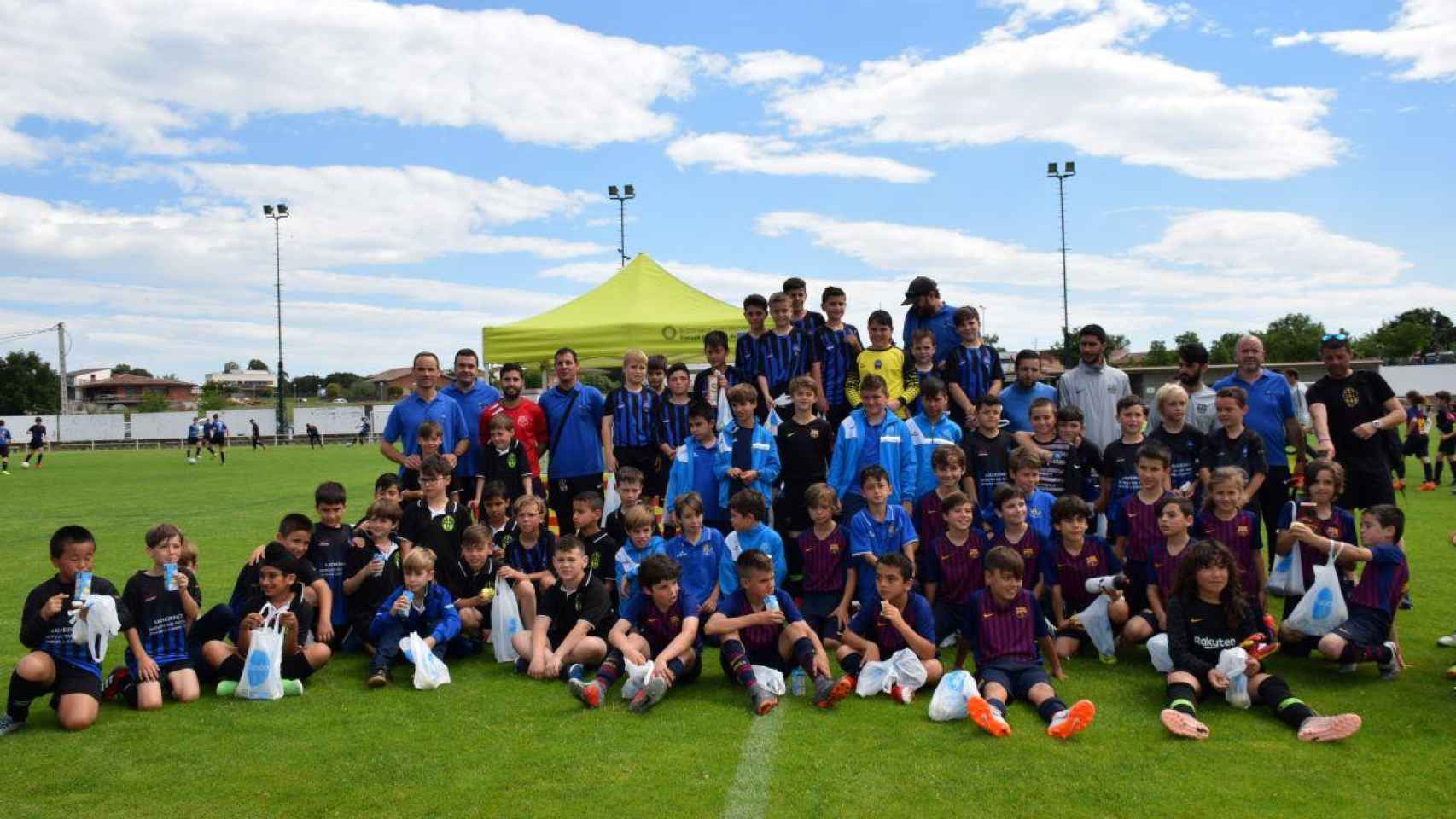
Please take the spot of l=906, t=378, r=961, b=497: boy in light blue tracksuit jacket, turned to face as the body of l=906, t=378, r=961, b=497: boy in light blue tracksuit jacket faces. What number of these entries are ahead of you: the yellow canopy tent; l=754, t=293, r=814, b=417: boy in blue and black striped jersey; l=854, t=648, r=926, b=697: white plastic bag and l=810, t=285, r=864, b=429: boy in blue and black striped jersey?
1

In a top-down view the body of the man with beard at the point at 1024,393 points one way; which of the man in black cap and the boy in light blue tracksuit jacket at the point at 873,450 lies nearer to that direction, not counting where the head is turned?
the boy in light blue tracksuit jacket

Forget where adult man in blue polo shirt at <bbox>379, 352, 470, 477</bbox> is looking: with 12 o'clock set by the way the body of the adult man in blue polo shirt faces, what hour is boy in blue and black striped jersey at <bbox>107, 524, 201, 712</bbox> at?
The boy in blue and black striped jersey is roughly at 1 o'clock from the adult man in blue polo shirt.

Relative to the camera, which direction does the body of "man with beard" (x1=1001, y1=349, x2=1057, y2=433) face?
toward the camera

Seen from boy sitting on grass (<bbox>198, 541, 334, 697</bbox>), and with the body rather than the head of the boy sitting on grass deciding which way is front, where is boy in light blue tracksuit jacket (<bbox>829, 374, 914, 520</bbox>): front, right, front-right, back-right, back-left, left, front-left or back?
left

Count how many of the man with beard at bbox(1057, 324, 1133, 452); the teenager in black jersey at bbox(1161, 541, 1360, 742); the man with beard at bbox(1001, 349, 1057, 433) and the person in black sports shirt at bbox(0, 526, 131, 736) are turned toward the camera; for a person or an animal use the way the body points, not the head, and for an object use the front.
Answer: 4

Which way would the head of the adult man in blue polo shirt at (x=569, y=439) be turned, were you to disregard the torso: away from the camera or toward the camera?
toward the camera

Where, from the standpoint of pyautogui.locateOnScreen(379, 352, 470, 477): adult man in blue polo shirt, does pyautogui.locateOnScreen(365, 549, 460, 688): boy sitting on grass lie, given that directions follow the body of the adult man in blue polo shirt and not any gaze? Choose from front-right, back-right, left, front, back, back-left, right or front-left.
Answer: front

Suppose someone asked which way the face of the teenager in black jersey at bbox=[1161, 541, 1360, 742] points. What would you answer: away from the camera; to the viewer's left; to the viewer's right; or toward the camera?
toward the camera

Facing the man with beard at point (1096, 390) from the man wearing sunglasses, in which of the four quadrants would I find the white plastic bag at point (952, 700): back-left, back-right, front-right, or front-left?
front-left

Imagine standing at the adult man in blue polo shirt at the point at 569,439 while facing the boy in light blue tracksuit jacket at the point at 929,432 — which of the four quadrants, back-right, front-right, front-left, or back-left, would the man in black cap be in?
front-left

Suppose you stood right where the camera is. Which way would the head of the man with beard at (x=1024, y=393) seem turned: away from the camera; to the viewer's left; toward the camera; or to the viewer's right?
toward the camera

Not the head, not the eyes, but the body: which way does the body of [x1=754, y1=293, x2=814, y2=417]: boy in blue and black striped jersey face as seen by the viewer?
toward the camera

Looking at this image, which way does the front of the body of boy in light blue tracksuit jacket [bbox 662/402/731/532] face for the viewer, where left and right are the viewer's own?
facing the viewer

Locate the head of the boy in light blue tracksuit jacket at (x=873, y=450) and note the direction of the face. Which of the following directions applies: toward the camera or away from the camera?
toward the camera

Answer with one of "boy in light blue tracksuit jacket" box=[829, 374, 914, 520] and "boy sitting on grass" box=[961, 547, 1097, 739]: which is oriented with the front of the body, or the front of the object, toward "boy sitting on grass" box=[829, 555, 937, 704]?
the boy in light blue tracksuit jacket

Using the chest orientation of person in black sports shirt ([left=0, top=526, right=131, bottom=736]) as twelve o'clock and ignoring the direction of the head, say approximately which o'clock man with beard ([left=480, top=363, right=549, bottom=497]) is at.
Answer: The man with beard is roughly at 8 o'clock from the person in black sports shirt.

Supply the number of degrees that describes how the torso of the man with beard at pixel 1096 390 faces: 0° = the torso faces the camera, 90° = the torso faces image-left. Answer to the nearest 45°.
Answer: approximately 0°
